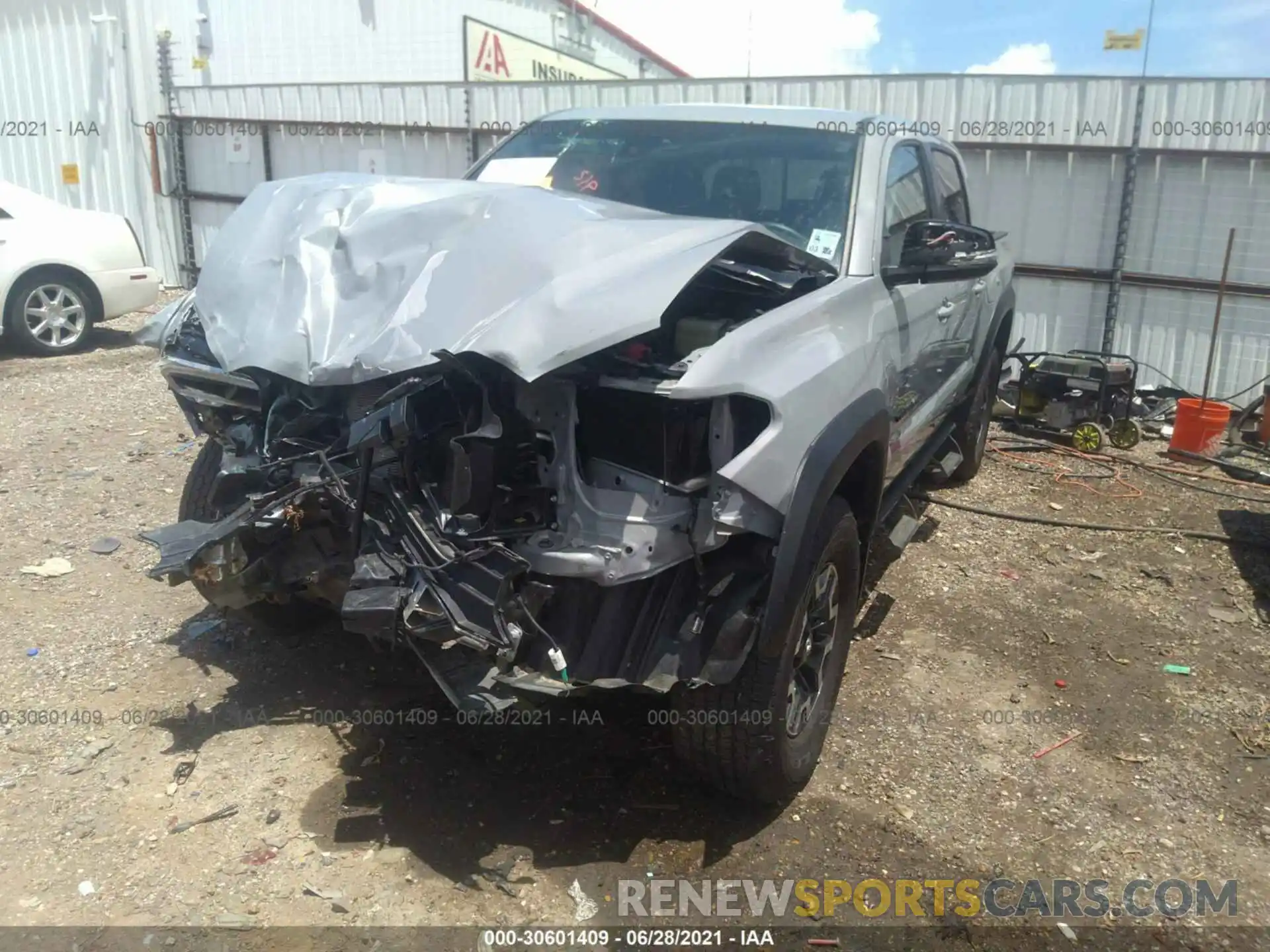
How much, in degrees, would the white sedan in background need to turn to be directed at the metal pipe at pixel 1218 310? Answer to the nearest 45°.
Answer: approximately 135° to its left

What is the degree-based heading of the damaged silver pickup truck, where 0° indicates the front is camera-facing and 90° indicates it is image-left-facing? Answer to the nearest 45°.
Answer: approximately 45°

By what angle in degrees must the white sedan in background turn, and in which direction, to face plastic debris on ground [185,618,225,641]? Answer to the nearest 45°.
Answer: approximately 90° to its left

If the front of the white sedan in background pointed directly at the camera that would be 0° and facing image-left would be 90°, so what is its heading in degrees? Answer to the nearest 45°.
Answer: approximately 90°

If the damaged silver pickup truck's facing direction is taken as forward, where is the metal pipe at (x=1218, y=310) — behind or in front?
behind

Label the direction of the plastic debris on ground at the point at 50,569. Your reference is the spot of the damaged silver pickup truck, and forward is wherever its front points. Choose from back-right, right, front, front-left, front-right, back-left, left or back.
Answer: right

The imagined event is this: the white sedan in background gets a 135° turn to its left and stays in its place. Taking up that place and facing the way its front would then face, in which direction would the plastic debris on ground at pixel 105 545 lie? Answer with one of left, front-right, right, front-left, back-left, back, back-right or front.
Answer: front-right

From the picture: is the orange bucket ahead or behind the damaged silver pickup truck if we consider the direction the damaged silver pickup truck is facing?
behind

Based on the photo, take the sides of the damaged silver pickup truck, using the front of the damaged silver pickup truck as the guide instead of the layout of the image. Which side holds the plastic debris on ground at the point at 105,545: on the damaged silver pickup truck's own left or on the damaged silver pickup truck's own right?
on the damaged silver pickup truck's own right
